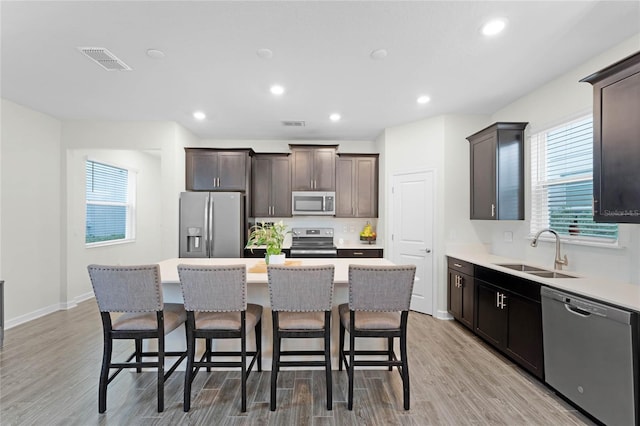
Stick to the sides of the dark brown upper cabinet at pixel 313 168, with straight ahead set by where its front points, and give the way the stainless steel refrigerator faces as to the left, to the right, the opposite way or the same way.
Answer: the same way

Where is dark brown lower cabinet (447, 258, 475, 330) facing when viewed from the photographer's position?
facing the viewer and to the left of the viewer

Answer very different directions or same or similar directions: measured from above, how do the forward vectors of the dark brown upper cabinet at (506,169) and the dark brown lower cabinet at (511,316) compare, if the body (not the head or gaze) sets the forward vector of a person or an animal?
same or similar directions

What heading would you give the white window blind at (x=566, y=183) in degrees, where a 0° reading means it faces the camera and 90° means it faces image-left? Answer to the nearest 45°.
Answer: approximately 45°

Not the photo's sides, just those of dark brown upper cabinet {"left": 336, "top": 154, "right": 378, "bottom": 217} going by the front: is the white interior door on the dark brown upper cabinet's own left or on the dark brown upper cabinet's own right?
on the dark brown upper cabinet's own left

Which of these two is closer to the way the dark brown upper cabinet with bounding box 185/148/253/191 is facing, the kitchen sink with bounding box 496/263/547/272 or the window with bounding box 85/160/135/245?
the kitchen sink

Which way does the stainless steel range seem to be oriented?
toward the camera

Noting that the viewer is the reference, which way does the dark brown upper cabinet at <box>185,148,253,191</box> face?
facing the viewer

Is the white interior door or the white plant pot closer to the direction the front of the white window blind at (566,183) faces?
the white plant pot

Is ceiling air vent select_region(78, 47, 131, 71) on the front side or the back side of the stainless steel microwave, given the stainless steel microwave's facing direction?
on the front side

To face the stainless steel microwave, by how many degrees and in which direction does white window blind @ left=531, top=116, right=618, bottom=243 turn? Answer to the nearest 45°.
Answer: approximately 45° to its right

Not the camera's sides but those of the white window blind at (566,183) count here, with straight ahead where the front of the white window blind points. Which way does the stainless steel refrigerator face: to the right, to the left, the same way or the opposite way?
to the left

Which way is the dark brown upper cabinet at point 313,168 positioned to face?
toward the camera

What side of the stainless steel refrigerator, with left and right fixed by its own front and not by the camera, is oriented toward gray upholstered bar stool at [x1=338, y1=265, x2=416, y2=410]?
front

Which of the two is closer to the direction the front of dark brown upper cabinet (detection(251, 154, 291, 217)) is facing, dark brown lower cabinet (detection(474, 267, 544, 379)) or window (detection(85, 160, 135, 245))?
the dark brown lower cabinet

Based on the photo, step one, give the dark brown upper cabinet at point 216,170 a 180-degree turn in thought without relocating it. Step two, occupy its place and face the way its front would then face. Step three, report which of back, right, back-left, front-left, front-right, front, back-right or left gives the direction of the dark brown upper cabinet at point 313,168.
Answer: right

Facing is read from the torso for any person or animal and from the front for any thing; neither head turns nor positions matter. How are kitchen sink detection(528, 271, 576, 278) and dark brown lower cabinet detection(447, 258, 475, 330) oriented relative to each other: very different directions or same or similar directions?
same or similar directions

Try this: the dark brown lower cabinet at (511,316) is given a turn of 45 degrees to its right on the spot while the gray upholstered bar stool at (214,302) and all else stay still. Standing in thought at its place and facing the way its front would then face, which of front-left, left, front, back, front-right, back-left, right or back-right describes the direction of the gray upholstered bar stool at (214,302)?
front-left

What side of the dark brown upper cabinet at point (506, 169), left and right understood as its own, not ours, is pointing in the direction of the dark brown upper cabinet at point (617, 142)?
left

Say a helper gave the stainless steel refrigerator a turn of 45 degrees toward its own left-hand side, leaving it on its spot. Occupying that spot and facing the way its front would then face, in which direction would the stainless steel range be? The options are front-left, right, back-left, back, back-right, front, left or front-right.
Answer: front-left

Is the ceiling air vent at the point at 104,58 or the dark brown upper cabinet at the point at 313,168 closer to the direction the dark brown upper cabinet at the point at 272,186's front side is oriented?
the ceiling air vent
